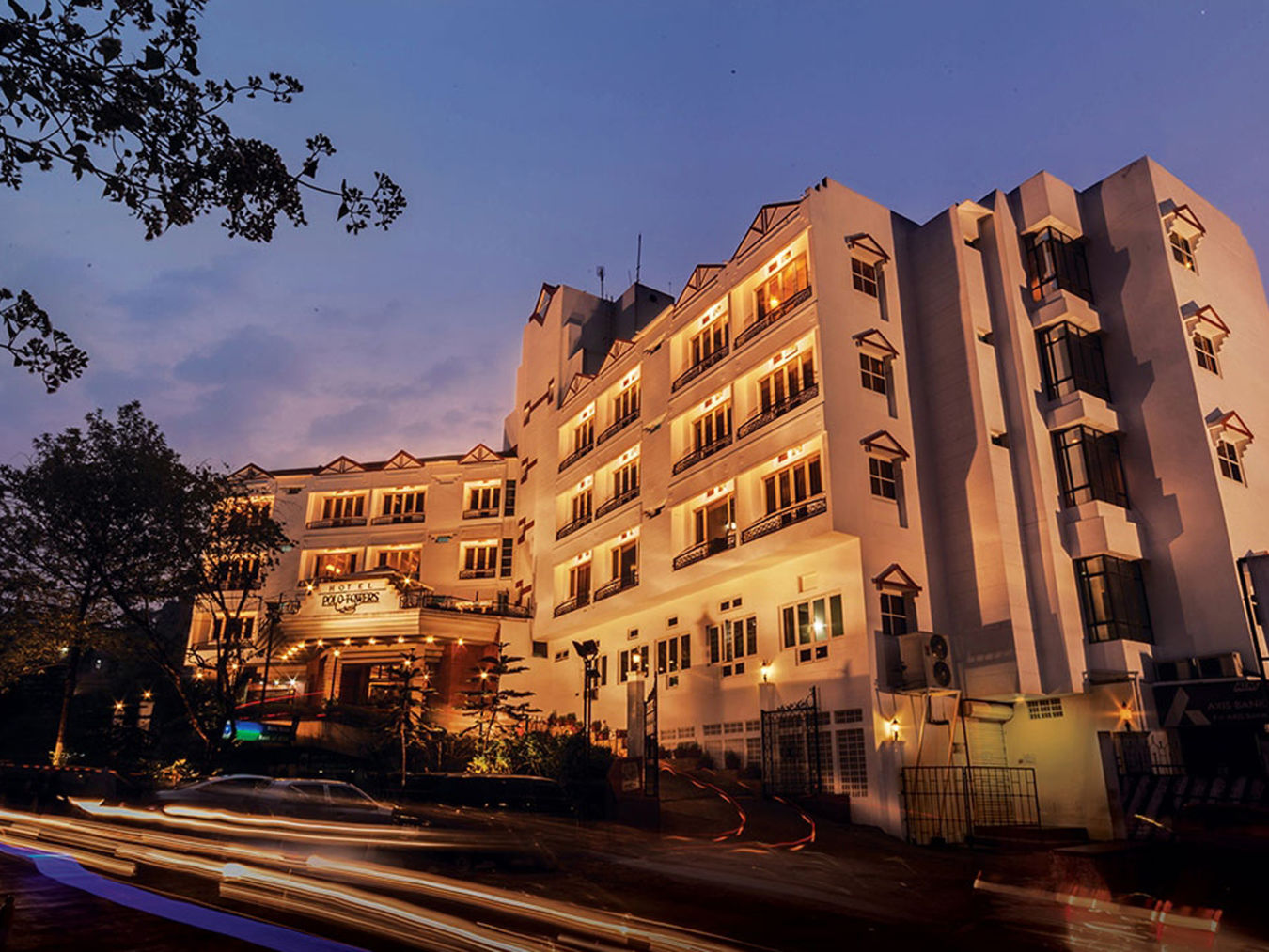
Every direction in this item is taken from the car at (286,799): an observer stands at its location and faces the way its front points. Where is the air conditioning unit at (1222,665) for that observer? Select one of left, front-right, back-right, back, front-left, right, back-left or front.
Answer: back

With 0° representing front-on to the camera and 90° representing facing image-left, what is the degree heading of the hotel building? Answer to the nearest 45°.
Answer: approximately 45°

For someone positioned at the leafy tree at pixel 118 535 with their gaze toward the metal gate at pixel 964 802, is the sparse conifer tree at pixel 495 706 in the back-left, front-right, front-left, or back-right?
front-left

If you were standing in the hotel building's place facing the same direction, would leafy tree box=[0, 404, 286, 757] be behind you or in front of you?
in front

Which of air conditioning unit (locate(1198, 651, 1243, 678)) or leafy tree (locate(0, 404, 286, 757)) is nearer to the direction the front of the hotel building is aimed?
the leafy tree

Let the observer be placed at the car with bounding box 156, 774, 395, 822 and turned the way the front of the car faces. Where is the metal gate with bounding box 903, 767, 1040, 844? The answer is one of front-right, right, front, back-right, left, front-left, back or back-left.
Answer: back

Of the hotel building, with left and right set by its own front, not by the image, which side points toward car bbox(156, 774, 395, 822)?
front

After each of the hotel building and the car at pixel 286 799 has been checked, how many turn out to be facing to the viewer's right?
0
